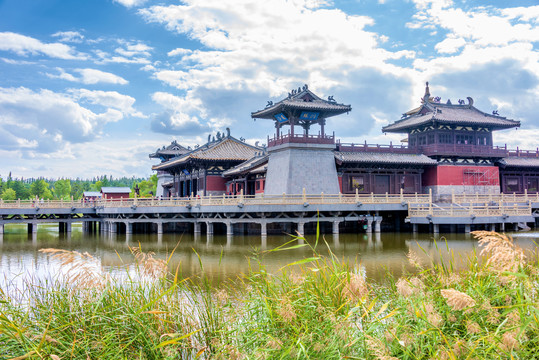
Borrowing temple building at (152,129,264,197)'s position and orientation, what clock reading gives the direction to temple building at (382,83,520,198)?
temple building at (382,83,520,198) is roughly at 8 o'clock from temple building at (152,129,264,197).

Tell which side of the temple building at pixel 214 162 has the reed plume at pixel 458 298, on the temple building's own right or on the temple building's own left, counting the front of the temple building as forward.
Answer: on the temple building's own left

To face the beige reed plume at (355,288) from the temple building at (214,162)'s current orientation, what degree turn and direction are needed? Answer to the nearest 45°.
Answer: approximately 45° to its left

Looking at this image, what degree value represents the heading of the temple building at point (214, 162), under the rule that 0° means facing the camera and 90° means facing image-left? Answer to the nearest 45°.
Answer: approximately 45°

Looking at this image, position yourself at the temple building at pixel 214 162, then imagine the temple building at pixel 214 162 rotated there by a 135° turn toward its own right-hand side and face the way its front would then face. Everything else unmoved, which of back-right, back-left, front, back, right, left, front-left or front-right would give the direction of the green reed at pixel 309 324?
back

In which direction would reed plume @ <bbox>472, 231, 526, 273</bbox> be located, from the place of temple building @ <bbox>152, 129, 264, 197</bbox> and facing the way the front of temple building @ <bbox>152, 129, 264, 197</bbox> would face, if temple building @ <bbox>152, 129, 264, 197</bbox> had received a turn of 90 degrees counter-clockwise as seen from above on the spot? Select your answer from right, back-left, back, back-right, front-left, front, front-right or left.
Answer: front-right

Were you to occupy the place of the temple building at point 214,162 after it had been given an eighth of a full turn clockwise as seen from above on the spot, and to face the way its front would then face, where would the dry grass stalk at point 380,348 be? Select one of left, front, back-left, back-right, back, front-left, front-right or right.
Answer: left
